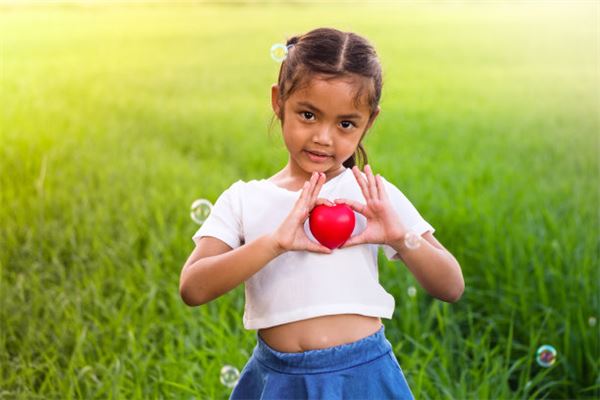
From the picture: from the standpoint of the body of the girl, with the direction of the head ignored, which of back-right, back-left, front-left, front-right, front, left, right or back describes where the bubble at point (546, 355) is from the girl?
back-left

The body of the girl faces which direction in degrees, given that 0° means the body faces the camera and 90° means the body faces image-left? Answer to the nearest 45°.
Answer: approximately 0°
